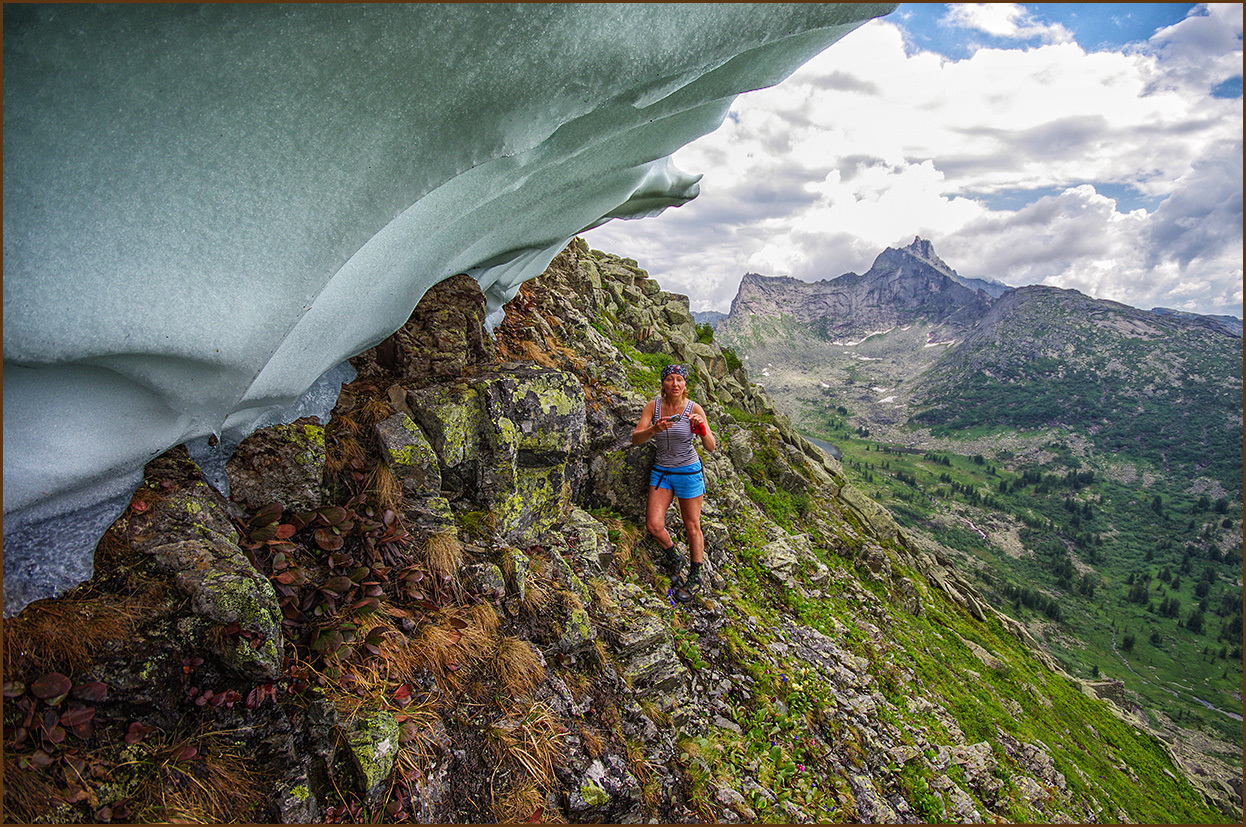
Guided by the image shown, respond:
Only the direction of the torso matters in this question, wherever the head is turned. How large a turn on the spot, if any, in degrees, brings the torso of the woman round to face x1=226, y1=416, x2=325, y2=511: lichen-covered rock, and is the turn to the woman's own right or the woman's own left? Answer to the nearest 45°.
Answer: approximately 45° to the woman's own right

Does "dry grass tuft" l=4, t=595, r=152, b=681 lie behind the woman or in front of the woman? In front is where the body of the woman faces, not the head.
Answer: in front

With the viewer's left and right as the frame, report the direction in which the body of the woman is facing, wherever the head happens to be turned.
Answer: facing the viewer

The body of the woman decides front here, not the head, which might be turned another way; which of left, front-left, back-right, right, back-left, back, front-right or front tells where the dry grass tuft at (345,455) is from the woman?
front-right

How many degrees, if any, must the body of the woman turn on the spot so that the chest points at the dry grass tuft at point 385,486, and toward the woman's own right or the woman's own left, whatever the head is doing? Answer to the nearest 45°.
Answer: approximately 45° to the woman's own right

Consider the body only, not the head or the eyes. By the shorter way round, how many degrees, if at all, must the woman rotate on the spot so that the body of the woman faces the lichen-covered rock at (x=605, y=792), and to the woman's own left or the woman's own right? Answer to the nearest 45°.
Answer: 0° — they already face it

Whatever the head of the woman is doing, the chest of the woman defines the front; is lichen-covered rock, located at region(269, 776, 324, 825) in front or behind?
in front
